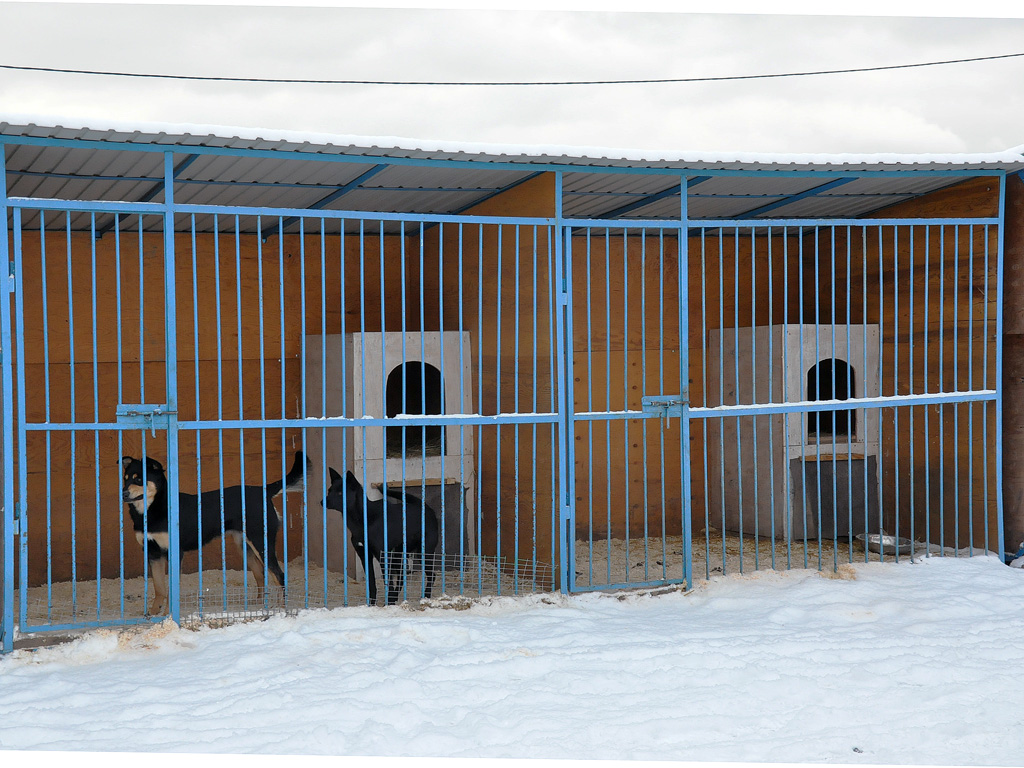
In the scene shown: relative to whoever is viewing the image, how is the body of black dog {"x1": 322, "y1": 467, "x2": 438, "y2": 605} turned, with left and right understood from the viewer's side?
facing the viewer and to the left of the viewer

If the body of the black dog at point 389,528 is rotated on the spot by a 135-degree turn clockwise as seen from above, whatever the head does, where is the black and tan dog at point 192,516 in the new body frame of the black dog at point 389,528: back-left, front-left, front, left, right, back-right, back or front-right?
left

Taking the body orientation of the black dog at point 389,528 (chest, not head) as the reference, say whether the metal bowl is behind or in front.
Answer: behind
